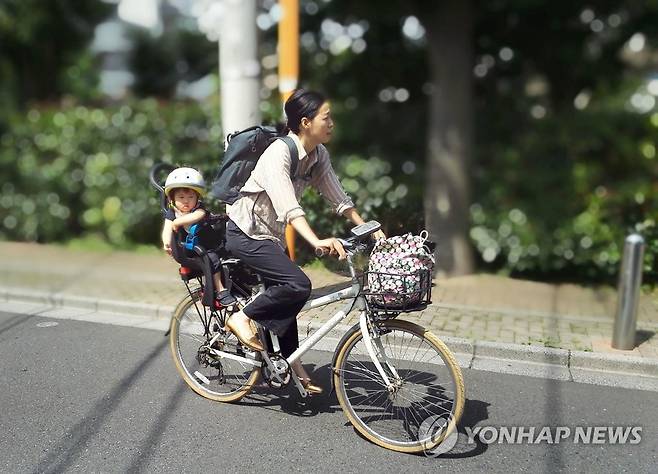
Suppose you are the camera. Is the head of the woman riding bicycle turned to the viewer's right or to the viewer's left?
to the viewer's right

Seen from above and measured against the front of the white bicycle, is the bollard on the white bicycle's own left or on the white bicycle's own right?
on the white bicycle's own left

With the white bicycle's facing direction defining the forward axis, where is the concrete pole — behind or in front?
behind

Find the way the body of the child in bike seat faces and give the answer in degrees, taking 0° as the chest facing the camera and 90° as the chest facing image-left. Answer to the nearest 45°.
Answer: approximately 315°

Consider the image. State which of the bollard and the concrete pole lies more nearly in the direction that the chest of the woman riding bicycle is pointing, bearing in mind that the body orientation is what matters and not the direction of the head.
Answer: the bollard

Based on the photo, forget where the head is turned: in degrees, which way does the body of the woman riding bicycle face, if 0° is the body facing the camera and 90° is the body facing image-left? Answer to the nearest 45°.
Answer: approximately 315°

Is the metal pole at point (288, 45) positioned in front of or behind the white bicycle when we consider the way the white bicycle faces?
behind

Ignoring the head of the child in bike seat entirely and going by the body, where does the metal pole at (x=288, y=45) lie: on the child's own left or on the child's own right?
on the child's own left
